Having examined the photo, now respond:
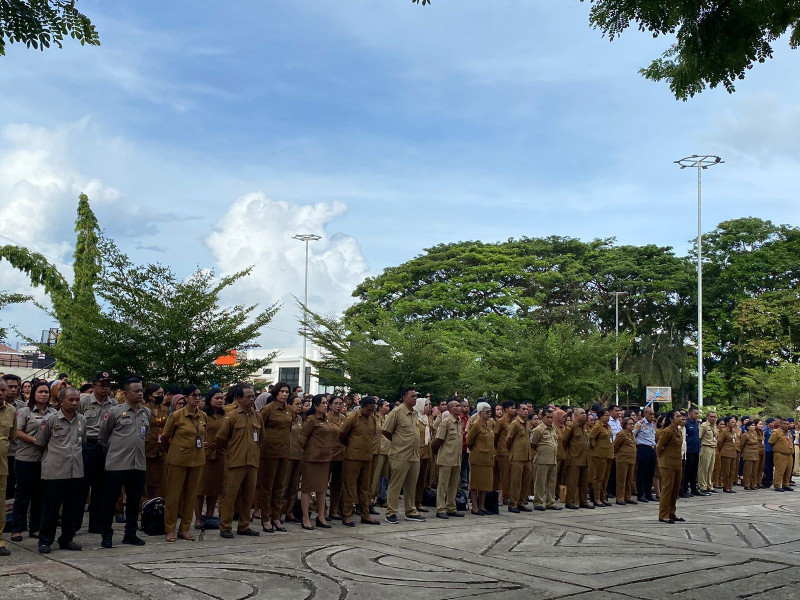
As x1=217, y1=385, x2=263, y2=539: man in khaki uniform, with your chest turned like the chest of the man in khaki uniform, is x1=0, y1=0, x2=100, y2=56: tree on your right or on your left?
on your right

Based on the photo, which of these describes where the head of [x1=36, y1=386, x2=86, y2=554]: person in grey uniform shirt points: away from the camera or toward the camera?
toward the camera

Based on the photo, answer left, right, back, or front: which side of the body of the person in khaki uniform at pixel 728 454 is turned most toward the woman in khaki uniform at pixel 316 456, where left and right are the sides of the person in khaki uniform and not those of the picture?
right

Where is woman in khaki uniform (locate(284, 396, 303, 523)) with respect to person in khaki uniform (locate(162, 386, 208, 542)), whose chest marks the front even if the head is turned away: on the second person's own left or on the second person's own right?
on the second person's own left

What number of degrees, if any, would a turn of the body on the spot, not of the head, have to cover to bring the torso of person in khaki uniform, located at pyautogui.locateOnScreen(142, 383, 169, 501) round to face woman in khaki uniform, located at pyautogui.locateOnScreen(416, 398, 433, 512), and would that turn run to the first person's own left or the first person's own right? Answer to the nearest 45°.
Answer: approximately 90° to the first person's own left

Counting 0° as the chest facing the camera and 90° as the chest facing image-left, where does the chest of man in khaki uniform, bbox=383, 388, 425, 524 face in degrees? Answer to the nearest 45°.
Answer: approximately 315°

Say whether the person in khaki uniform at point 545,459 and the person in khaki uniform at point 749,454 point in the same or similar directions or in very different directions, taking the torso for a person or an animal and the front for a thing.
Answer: same or similar directions

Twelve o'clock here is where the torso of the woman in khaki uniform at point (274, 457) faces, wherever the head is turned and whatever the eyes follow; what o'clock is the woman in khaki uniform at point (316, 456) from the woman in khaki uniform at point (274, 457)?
the woman in khaki uniform at point (316, 456) is roughly at 10 o'clock from the woman in khaki uniform at point (274, 457).

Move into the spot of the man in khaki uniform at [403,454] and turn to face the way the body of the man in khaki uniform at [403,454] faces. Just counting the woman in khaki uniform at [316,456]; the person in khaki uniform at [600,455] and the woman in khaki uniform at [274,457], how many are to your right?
2

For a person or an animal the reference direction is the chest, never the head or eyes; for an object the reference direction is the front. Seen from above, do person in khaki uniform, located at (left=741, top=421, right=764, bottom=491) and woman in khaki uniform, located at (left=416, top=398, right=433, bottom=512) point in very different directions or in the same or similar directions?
same or similar directions

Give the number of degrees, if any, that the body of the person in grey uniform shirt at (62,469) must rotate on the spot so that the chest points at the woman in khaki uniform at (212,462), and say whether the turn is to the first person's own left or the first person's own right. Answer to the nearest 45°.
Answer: approximately 90° to the first person's own left

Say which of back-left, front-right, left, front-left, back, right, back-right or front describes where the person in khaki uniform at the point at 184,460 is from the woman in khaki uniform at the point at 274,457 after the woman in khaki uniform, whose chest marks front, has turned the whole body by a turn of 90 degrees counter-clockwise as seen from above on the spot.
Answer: back

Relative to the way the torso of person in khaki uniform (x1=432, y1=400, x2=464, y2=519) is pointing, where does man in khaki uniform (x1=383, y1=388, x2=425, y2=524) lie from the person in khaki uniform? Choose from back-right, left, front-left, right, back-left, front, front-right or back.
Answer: right

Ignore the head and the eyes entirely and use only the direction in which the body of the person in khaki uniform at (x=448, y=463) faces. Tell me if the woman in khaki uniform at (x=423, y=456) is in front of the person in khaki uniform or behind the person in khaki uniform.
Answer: behind

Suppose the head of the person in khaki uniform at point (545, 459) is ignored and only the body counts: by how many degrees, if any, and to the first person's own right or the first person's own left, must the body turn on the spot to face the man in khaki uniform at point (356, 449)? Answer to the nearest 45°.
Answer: approximately 90° to the first person's own right

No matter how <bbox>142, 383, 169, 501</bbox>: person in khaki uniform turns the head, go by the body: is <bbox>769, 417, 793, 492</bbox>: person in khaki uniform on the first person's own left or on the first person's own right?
on the first person's own left

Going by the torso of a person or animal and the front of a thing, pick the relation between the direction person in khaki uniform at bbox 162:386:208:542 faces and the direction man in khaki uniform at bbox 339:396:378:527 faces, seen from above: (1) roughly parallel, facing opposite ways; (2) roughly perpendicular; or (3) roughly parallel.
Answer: roughly parallel

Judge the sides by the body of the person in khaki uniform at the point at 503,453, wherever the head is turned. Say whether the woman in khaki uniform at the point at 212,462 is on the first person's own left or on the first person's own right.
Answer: on the first person's own right

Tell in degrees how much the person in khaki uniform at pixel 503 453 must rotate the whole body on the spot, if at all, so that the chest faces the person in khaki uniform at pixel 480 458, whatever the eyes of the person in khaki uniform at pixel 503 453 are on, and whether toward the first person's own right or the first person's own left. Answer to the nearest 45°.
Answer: approximately 45° to the first person's own right

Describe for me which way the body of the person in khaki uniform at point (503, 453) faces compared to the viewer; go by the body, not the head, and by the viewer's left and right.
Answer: facing the viewer and to the right of the viewer

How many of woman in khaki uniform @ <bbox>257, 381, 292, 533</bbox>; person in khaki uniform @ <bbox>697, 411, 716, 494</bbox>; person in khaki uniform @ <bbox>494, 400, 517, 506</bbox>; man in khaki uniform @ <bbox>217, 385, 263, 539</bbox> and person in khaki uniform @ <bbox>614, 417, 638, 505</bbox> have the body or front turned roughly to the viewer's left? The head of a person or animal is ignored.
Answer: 0
